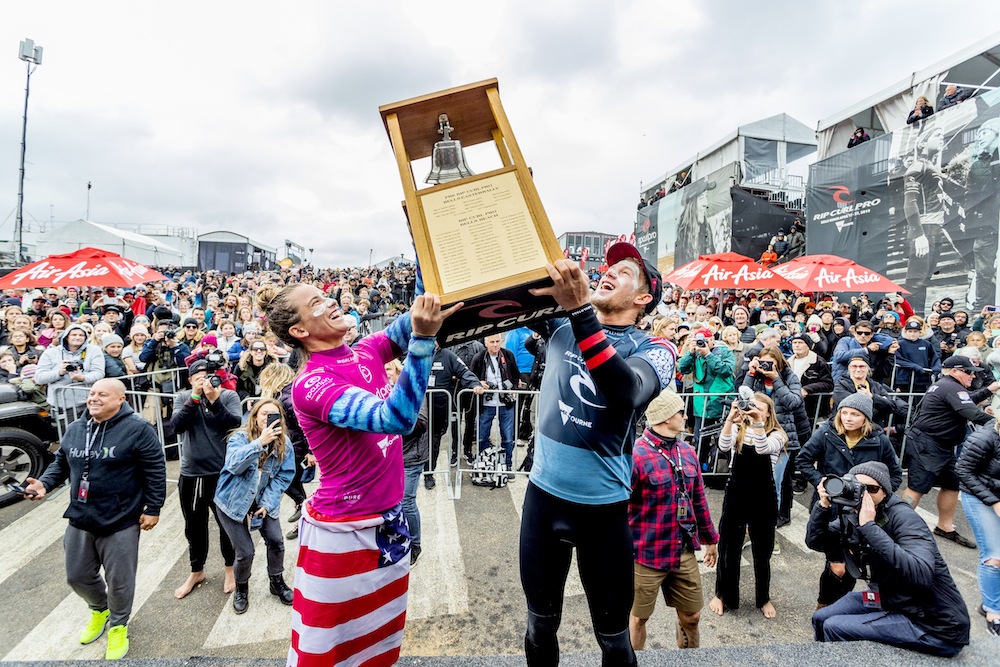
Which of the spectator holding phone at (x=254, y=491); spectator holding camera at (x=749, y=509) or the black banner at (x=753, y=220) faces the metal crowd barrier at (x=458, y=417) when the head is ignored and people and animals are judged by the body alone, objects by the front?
the black banner

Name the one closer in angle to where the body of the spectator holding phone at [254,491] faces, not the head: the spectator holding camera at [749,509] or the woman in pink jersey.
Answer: the woman in pink jersey

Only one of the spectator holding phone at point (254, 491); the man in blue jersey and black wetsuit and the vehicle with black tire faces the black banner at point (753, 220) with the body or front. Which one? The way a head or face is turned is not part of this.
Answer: the vehicle with black tire

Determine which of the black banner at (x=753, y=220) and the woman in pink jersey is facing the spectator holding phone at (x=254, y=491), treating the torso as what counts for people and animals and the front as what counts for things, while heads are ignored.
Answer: the black banner

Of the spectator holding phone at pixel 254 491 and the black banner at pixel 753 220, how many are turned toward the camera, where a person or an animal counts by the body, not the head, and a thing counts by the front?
2

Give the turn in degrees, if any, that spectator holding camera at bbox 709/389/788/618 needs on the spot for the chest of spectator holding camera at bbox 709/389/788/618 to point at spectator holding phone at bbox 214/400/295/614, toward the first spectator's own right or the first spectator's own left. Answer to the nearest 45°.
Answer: approximately 45° to the first spectator's own right

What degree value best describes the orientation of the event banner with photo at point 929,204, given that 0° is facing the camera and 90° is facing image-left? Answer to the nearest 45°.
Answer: approximately 45°

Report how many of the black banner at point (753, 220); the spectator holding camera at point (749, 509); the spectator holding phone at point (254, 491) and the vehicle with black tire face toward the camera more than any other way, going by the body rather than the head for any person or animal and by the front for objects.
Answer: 3

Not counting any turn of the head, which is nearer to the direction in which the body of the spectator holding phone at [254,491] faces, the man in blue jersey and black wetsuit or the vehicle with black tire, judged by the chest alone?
the man in blue jersey and black wetsuit

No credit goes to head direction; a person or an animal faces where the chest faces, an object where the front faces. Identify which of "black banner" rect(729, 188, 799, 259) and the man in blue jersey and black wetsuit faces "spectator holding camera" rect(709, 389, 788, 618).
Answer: the black banner

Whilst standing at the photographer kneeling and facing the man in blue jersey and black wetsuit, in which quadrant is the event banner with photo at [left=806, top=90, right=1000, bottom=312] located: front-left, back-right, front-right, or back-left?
back-right

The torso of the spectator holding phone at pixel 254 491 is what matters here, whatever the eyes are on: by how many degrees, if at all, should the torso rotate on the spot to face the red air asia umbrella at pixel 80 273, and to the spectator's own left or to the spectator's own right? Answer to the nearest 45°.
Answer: approximately 135° to the spectator's own right
